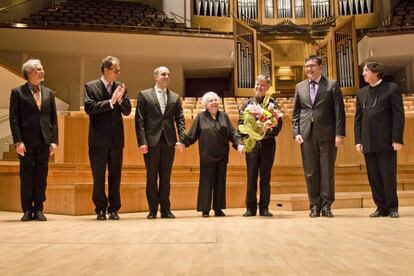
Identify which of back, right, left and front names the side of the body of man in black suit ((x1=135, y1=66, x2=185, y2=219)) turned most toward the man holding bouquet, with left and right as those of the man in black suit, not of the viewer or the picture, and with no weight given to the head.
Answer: left

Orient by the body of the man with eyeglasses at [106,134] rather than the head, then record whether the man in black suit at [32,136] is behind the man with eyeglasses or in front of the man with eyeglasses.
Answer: behind

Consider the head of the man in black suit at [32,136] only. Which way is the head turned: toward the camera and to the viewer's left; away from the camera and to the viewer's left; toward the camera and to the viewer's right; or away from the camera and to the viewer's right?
toward the camera and to the viewer's right

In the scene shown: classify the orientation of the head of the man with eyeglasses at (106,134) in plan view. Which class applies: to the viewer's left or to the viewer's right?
to the viewer's right

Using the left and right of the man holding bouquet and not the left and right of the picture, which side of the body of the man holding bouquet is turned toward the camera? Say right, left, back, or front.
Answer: front

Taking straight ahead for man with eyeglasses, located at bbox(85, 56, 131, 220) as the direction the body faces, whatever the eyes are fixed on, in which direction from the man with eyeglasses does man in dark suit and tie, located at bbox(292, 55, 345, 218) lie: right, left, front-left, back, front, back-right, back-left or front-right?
front-left

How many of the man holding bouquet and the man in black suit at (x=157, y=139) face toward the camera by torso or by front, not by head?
2

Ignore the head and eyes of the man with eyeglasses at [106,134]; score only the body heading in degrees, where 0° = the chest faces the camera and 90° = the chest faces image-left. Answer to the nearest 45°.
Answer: approximately 315°

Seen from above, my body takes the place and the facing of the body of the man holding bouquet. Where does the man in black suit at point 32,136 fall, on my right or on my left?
on my right

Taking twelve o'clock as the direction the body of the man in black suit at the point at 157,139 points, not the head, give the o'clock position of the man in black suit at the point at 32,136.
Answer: the man in black suit at the point at 32,136 is roughly at 3 o'clock from the man in black suit at the point at 157,139.

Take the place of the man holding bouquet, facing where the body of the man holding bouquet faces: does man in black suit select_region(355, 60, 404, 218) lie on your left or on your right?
on your left
